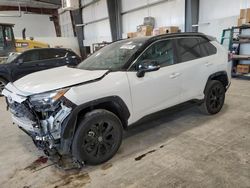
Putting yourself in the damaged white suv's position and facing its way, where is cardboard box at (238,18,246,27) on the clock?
The cardboard box is roughly at 6 o'clock from the damaged white suv.

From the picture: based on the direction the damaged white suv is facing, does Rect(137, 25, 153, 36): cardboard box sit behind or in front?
behind

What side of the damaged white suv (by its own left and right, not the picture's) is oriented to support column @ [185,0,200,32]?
back

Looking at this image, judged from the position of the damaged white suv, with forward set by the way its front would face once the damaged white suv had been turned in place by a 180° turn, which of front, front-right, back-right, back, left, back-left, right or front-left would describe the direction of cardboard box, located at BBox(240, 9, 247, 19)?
front

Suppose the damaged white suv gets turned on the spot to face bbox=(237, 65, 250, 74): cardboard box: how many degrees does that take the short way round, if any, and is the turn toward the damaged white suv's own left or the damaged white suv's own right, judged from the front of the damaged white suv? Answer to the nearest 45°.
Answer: approximately 180°

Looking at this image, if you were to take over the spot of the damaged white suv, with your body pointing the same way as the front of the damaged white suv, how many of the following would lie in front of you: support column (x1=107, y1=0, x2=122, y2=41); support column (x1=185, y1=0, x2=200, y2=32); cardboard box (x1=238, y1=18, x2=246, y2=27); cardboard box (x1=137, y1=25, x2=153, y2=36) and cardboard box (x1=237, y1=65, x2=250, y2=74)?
0

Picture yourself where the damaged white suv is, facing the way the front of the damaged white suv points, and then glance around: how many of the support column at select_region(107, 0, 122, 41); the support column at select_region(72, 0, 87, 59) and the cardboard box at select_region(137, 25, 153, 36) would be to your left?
0

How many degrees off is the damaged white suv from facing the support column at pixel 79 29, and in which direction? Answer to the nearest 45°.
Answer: approximately 135° to its right

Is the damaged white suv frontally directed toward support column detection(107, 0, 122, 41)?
no

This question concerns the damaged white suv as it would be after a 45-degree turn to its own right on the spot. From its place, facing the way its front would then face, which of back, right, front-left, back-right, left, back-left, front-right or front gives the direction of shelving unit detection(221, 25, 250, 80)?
back-right

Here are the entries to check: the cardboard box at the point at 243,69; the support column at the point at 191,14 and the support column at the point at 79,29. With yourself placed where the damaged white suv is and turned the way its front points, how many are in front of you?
0

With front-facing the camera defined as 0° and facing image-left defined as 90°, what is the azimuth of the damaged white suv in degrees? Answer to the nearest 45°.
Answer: approximately 45°
